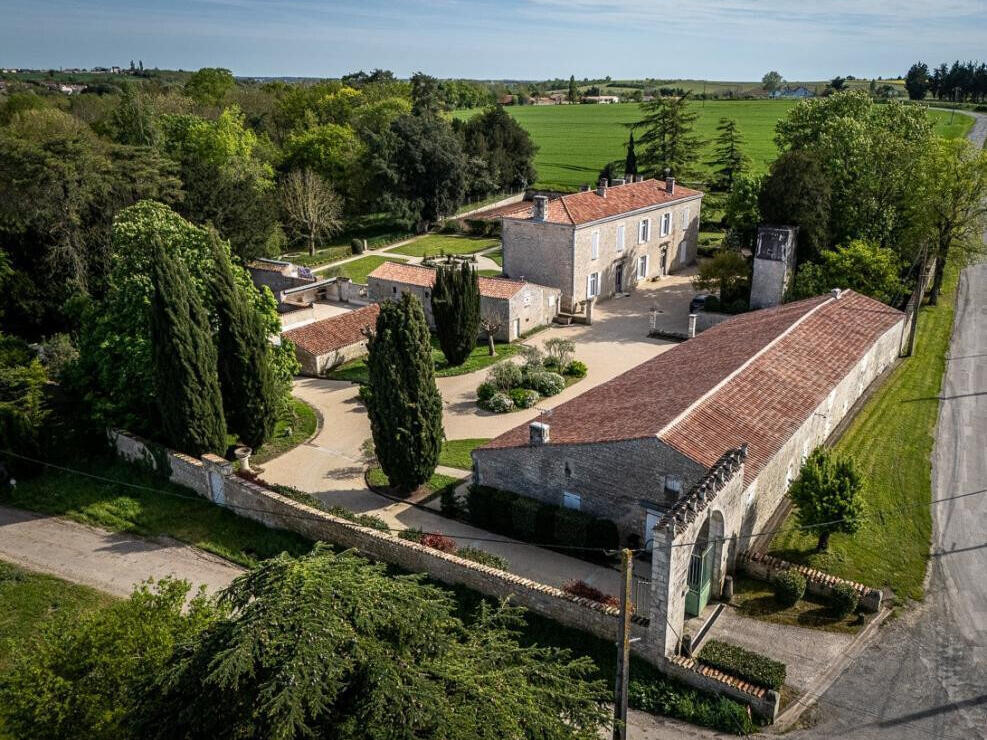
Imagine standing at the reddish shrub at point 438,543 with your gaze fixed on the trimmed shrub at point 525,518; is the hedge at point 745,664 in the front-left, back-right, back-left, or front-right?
front-right

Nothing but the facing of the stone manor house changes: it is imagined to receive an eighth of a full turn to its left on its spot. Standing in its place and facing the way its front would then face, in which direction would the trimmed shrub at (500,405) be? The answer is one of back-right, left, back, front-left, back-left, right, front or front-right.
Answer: right

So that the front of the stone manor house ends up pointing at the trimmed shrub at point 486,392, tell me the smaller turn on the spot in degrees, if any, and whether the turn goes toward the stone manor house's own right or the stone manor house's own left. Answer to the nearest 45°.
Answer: approximately 45° to the stone manor house's own right

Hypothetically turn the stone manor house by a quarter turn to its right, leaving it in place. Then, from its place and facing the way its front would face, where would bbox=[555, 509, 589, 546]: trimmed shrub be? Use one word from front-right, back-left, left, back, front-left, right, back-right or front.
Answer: front-left

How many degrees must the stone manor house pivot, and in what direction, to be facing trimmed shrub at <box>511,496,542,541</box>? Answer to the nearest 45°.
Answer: approximately 45° to its right

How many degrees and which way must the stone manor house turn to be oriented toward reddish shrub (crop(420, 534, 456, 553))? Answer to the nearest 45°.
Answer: approximately 45° to its right

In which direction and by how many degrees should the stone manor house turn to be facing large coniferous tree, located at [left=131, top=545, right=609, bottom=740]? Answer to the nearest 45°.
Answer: approximately 45° to its right

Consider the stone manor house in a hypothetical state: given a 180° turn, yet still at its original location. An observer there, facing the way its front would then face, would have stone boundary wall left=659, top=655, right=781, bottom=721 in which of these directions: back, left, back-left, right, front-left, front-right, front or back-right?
back-left

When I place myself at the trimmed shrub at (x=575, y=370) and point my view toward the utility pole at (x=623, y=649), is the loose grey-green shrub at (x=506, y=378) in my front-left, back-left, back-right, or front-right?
front-right

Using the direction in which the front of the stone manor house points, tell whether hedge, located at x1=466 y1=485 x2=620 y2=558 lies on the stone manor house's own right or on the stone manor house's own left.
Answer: on the stone manor house's own right

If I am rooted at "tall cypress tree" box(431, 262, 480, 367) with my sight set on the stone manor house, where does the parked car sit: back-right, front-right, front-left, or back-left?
front-right
